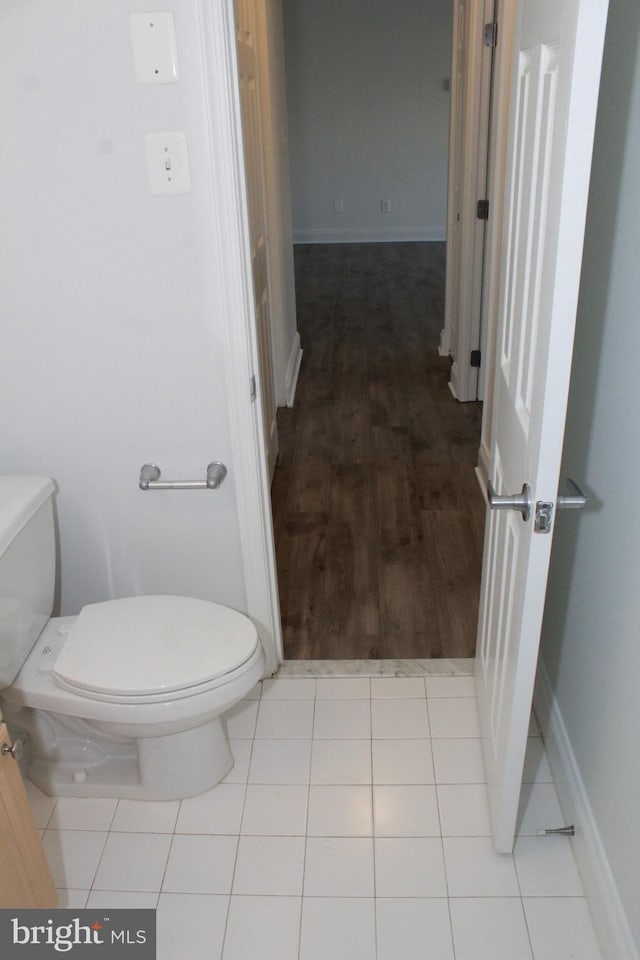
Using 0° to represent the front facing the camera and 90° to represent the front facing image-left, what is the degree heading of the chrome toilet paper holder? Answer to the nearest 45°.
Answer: approximately 0°

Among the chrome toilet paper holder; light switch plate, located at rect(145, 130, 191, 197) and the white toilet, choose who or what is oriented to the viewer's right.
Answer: the white toilet

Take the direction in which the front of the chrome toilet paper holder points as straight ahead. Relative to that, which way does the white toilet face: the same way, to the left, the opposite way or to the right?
to the left

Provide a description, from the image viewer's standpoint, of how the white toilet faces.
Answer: facing to the right of the viewer

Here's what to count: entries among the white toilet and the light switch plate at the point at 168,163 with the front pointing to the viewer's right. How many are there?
1

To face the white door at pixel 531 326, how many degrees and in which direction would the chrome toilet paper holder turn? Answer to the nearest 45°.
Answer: approximately 45° to its left

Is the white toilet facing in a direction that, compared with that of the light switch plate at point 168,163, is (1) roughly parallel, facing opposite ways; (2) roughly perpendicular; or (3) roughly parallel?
roughly perpendicular
